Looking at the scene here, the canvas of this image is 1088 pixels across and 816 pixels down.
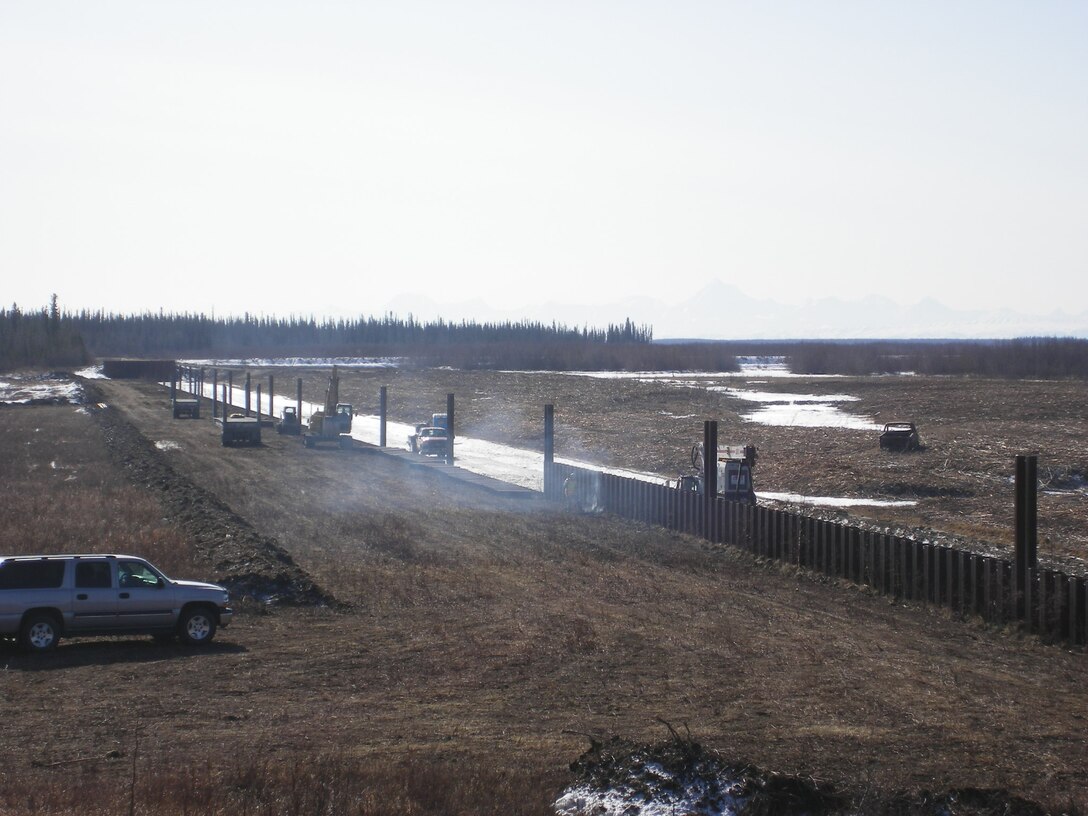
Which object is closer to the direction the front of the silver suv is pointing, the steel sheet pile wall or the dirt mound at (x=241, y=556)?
the steel sheet pile wall

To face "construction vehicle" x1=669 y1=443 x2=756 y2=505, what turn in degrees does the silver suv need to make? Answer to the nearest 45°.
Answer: approximately 45° to its left

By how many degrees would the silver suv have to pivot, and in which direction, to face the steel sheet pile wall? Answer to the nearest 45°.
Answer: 0° — it already faces it

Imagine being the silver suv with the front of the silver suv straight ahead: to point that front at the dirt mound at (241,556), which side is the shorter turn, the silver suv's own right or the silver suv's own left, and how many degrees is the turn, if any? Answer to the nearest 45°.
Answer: approximately 90° to the silver suv's own left

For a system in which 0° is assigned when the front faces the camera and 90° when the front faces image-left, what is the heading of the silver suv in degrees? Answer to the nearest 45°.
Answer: approximately 270°

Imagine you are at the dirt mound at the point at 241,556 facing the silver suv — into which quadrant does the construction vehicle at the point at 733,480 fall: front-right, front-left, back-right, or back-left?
back-left

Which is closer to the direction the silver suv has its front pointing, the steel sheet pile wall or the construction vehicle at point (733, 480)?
the steel sheet pile wall
